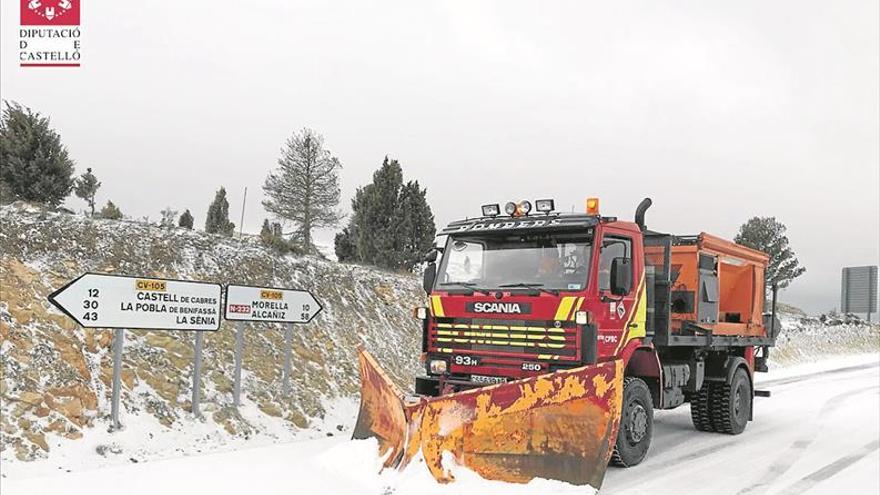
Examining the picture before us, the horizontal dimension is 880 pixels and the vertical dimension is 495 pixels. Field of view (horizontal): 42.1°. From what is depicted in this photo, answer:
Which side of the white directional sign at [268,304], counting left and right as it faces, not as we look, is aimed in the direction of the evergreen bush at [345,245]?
back

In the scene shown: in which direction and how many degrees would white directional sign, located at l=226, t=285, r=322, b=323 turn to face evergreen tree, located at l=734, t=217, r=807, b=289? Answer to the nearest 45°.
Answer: approximately 135° to its left

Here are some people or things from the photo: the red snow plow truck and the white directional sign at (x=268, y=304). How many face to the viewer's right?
0

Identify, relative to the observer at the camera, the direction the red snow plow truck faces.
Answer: facing the viewer and to the left of the viewer

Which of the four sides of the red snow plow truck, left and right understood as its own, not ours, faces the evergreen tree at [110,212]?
right

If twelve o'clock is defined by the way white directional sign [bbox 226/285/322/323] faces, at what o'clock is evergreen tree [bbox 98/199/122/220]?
The evergreen tree is roughly at 5 o'clock from the white directional sign.

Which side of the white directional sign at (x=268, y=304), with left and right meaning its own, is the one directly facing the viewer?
front

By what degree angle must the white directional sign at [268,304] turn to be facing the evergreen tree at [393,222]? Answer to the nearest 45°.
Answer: approximately 180°

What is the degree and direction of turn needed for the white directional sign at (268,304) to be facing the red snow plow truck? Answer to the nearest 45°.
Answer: approximately 45° to its left

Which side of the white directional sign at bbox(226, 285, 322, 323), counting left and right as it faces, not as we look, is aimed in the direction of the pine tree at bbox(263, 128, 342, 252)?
back

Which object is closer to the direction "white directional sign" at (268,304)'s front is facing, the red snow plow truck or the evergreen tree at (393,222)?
the red snow plow truck
